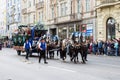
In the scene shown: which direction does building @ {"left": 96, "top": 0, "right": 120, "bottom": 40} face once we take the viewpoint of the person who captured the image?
facing the viewer and to the left of the viewer
